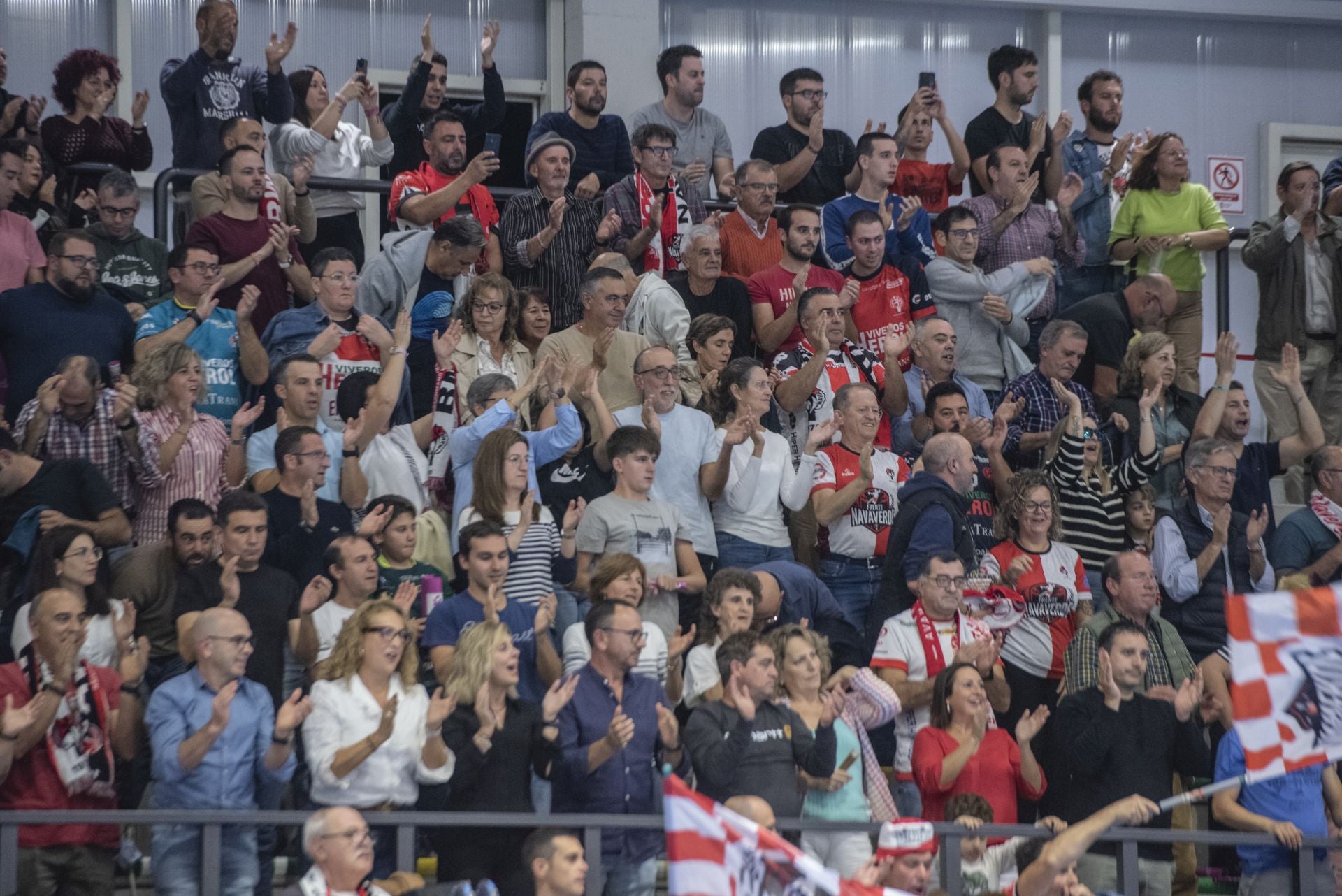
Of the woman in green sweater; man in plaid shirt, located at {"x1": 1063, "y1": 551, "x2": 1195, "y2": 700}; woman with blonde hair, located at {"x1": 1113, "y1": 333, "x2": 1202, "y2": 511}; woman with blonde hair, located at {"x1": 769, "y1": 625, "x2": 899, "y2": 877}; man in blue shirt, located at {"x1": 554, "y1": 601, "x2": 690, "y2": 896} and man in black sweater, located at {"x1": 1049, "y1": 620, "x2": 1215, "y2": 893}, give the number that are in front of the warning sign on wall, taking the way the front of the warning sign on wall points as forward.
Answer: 6

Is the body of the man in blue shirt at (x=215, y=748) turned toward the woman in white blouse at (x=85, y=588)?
no

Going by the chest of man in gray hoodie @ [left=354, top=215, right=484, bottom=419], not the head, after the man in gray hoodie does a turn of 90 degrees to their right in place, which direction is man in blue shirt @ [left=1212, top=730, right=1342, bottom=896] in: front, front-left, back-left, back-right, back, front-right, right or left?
left

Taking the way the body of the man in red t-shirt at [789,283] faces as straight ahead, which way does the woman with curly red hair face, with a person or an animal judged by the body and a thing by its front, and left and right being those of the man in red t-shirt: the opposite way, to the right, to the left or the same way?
the same way

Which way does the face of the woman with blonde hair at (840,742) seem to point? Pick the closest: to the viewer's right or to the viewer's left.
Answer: to the viewer's right

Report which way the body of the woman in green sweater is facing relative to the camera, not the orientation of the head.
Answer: toward the camera

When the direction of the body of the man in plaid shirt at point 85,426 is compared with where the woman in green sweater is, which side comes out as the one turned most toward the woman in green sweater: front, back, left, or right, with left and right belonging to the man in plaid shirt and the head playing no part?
left

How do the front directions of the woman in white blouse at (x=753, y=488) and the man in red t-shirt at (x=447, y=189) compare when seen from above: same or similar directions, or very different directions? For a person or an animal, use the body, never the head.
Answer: same or similar directions

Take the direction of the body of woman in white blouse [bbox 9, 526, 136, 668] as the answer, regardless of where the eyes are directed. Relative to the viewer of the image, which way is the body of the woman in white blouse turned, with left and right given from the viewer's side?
facing the viewer and to the right of the viewer

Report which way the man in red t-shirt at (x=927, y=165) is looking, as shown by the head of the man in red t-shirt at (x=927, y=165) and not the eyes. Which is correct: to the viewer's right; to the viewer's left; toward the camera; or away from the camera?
toward the camera

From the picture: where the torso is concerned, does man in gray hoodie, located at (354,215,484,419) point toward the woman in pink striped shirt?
no

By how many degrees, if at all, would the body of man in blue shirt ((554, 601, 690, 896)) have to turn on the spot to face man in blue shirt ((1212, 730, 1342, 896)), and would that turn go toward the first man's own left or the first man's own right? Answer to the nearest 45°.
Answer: approximately 45° to the first man's own left

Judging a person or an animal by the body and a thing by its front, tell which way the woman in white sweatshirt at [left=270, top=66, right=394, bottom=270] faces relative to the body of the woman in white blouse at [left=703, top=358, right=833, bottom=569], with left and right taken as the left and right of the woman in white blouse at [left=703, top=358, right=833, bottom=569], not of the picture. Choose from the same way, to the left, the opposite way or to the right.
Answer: the same way

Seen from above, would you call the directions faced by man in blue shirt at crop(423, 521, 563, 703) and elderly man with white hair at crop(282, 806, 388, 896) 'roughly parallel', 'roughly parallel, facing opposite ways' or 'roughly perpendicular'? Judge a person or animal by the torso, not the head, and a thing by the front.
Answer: roughly parallel

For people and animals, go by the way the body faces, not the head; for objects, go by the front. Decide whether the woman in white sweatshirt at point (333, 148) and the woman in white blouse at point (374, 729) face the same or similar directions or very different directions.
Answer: same or similar directions

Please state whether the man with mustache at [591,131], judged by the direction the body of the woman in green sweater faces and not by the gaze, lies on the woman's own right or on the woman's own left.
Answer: on the woman's own right

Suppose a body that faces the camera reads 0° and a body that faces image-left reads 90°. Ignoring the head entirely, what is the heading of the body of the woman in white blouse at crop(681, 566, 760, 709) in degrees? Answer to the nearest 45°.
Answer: approximately 315°
